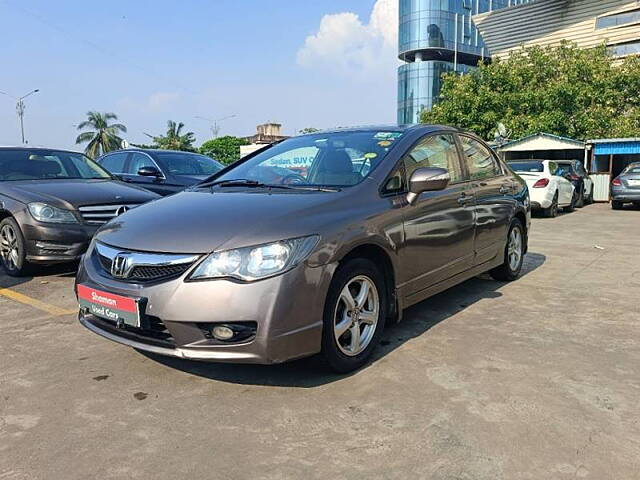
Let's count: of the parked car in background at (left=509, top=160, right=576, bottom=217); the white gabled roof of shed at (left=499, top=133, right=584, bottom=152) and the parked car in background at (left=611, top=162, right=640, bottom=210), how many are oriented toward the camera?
1

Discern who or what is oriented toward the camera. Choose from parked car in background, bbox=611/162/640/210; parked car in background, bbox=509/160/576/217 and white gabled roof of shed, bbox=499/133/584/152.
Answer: the white gabled roof of shed

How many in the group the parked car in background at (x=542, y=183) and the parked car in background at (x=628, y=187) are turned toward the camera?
0

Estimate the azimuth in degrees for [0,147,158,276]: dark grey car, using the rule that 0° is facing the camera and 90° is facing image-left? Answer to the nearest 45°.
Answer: approximately 315°

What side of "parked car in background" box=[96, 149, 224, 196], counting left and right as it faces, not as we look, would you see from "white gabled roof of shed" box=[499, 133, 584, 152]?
left

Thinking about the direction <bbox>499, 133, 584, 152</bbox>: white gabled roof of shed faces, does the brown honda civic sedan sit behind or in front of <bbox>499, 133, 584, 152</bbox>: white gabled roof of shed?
in front

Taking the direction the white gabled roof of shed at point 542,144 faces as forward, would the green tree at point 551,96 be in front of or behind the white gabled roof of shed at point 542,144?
behind

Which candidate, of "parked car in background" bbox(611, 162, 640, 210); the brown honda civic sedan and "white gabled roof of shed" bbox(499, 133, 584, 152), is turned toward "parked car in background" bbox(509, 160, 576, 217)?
the white gabled roof of shed

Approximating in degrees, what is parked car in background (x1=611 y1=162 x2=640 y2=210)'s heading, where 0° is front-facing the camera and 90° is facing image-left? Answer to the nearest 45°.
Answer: approximately 225°

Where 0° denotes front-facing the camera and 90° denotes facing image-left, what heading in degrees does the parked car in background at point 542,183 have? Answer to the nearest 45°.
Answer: approximately 225°

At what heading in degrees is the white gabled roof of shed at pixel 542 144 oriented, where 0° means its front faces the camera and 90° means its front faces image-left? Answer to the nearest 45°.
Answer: approximately 0°

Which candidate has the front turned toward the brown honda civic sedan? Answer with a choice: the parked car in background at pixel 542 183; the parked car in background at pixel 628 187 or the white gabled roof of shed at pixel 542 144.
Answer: the white gabled roof of shed

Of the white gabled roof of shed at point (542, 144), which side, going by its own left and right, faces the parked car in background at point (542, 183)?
front

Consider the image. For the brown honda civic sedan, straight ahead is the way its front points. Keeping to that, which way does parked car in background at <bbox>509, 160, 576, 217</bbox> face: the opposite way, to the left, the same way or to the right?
the opposite way
